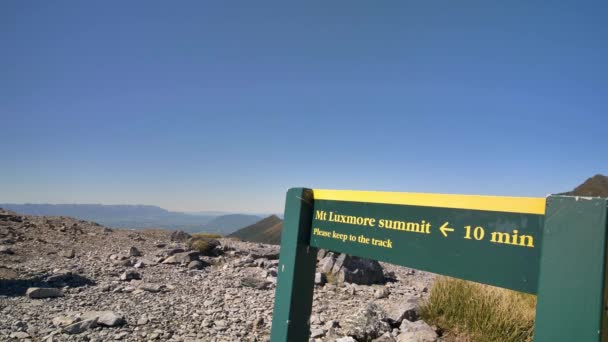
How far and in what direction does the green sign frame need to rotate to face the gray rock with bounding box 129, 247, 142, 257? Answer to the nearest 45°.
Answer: approximately 90° to its right

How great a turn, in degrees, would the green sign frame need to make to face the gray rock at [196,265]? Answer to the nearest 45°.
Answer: approximately 90° to its right

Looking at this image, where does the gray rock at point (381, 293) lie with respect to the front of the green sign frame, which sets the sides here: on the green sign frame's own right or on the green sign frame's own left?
on the green sign frame's own right

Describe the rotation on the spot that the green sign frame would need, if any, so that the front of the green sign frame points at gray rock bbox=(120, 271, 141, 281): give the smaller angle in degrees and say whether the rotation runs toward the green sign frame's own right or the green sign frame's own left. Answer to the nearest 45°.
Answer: approximately 90° to the green sign frame's own right

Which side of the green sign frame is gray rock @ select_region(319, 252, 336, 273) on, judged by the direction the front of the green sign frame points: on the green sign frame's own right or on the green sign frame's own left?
on the green sign frame's own right

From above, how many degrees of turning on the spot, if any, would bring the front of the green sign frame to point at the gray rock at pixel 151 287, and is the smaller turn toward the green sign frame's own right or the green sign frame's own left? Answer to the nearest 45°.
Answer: approximately 90° to the green sign frame's own right

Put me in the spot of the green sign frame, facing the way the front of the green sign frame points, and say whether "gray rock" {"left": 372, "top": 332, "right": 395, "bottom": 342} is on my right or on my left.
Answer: on my right

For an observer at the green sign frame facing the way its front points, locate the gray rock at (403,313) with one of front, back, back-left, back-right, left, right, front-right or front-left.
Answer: back-right

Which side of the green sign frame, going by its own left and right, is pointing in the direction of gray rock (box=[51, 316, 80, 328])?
right
